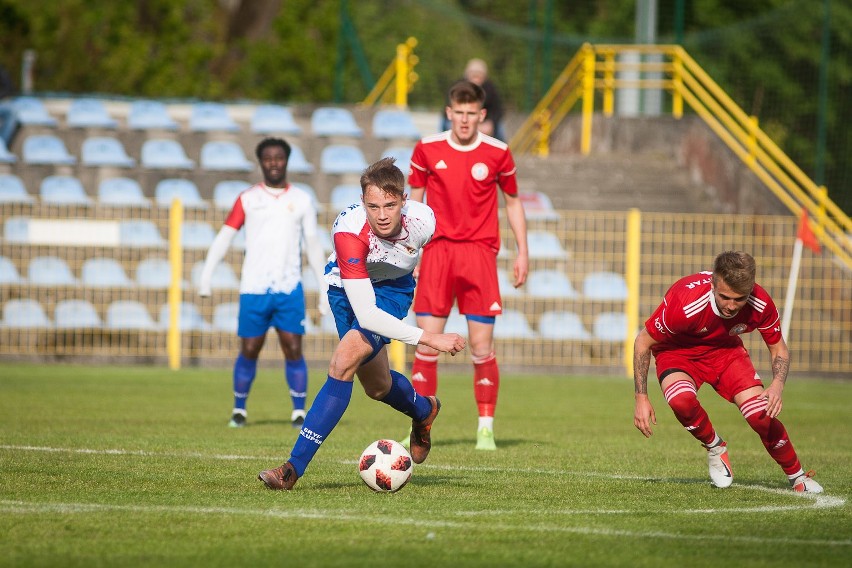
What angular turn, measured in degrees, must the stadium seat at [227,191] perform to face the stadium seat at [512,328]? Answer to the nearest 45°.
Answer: approximately 45° to its left

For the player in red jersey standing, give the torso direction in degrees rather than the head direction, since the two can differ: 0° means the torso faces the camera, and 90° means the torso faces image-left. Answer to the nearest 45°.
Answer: approximately 0°

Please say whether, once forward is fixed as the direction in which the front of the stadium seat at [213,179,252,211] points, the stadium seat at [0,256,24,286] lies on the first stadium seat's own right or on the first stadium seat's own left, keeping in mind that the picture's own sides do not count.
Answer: on the first stadium seat's own right

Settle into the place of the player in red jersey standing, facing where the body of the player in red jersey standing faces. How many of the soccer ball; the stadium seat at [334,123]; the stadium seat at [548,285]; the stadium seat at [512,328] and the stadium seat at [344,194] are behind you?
4

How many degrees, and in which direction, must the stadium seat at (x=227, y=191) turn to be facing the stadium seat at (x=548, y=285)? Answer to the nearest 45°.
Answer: approximately 90° to its left

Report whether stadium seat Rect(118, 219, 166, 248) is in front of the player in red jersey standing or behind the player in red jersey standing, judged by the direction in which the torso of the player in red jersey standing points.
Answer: behind

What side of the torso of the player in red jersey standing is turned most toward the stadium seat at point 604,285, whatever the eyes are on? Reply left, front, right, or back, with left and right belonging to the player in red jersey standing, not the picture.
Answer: back

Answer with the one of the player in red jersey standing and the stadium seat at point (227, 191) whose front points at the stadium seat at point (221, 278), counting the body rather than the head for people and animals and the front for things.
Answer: the stadium seat at point (227, 191)

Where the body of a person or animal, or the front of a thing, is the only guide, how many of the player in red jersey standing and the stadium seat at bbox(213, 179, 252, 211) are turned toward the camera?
2
